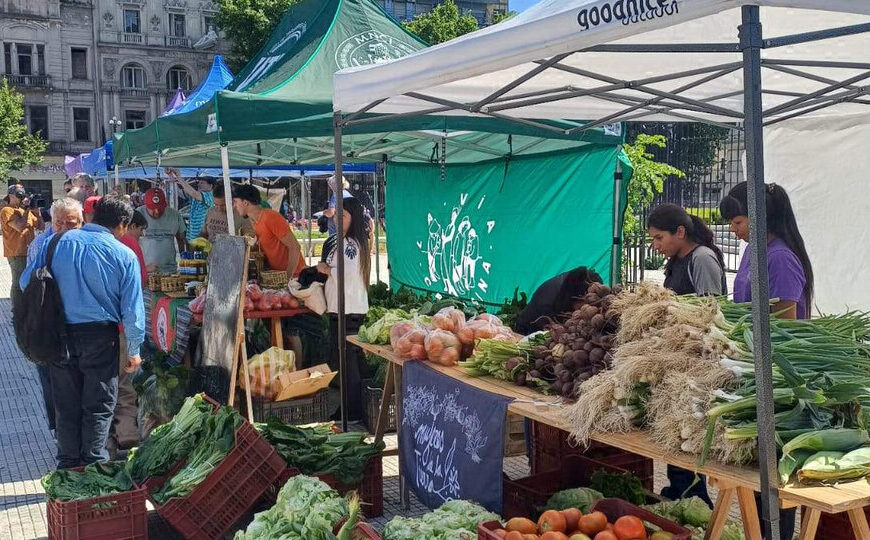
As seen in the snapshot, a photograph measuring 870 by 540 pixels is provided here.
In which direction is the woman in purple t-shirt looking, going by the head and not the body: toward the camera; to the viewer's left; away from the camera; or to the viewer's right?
to the viewer's left

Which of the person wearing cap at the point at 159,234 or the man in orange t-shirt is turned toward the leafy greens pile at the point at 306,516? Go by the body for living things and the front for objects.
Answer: the person wearing cap

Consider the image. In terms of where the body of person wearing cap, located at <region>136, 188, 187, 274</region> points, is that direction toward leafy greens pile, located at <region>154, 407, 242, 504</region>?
yes

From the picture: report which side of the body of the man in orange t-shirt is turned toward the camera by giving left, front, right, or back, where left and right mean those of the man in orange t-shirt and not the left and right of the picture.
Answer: left

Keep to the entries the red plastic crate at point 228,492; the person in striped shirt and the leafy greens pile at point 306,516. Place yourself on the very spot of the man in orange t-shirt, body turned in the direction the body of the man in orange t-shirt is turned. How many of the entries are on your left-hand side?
2

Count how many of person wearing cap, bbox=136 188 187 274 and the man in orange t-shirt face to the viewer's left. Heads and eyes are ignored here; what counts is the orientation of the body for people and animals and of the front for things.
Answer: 1

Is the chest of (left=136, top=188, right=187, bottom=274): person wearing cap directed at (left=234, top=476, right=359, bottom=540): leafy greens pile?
yes

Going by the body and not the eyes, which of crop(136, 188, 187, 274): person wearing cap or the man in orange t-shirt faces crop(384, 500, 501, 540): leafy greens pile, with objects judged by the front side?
the person wearing cap

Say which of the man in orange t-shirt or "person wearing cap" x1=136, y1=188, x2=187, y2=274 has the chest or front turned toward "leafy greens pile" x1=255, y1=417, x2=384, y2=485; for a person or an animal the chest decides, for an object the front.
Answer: the person wearing cap
